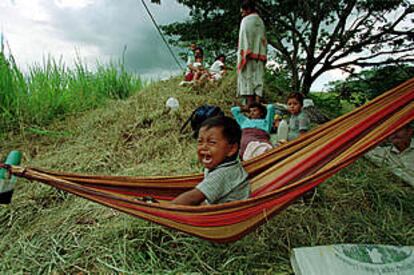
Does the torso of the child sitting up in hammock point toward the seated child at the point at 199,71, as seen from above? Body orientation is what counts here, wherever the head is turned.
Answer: no

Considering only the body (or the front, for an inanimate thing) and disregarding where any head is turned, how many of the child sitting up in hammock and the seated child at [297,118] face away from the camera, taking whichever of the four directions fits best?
0

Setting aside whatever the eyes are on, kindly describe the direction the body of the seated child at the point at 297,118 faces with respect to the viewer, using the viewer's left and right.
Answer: facing the viewer and to the left of the viewer

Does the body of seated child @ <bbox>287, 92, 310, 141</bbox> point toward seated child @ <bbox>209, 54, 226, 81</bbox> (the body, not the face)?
no

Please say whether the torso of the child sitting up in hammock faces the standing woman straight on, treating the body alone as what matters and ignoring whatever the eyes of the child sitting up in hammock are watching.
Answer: no

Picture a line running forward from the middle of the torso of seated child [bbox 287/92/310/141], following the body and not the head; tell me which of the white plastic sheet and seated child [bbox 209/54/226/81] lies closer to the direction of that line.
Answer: the white plastic sheet

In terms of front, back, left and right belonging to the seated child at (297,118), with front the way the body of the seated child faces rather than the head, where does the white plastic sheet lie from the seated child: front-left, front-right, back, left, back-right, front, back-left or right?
front-left

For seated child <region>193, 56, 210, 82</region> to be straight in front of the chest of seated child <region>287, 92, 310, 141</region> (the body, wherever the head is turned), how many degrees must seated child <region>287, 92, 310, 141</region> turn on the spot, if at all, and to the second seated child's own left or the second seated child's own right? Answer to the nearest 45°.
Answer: approximately 90° to the second seated child's own right
